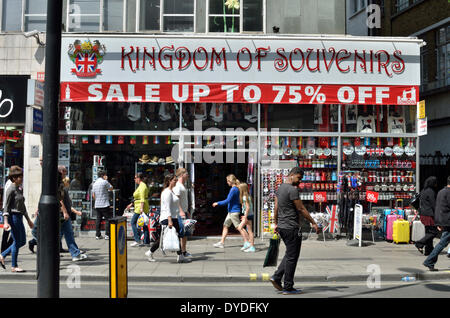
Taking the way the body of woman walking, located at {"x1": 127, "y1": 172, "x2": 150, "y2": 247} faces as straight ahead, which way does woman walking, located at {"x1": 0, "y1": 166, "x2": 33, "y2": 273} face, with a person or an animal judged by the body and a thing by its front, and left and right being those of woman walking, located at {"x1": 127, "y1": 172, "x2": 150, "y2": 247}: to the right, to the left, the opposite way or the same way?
the opposite way

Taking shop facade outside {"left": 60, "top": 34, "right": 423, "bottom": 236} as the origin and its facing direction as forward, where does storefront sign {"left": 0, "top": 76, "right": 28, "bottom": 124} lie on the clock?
The storefront sign is roughly at 3 o'clock from the shop facade outside.

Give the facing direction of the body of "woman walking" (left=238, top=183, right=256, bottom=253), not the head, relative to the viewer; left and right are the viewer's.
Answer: facing to the left of the viewer

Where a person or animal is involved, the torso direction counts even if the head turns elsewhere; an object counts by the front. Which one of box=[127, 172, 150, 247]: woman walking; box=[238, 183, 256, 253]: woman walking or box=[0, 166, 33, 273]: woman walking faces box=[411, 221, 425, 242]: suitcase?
box=[0, 166, 33, 273]: woman walking

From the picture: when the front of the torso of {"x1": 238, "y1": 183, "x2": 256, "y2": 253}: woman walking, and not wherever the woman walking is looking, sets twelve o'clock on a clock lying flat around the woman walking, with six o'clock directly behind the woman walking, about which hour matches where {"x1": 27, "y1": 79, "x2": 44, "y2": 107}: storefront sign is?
The storefront sign is roughly at 12 o'clock from the woman walking.

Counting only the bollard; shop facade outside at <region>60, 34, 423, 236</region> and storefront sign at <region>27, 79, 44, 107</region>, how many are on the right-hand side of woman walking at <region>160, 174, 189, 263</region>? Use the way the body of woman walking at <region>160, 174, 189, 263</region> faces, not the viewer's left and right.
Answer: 1

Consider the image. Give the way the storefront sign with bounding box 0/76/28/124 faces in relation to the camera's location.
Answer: facing the viewer

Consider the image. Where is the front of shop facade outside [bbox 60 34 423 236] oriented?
toward the camera

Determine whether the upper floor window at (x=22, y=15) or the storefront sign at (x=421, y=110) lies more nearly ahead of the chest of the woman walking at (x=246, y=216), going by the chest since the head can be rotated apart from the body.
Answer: the upper floor window
